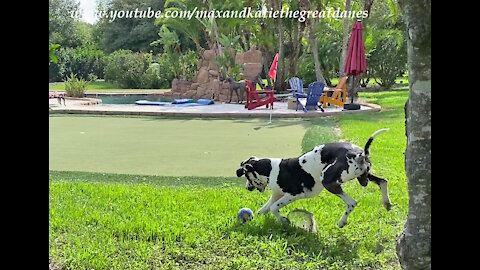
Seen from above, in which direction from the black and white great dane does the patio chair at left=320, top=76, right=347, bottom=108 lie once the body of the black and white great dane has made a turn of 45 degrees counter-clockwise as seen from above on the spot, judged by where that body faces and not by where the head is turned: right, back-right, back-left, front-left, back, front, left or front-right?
back-right

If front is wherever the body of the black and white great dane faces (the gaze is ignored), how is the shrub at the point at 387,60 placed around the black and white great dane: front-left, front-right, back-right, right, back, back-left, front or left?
right

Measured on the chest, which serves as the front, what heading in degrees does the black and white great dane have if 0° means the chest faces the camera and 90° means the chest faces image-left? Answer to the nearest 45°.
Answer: approximately 90°

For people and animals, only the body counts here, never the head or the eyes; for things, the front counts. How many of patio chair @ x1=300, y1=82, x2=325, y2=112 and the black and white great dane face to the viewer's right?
0
